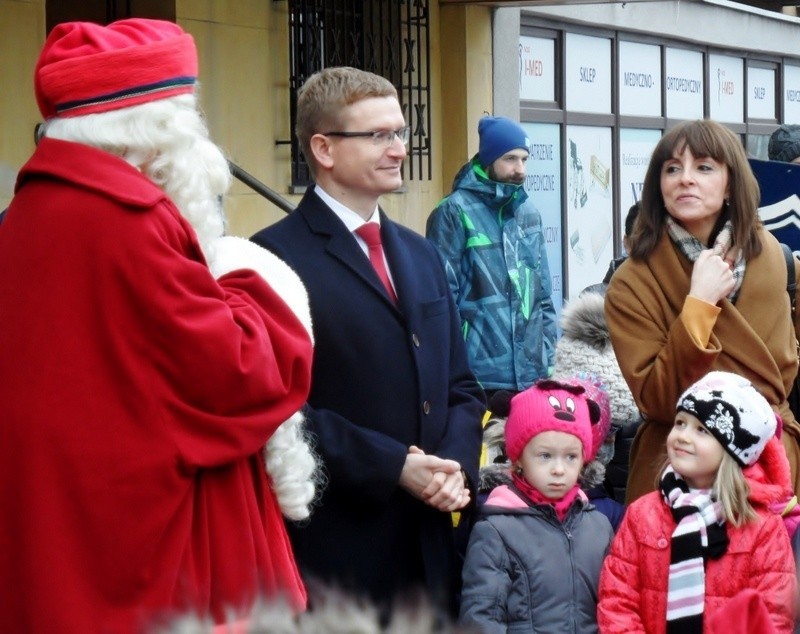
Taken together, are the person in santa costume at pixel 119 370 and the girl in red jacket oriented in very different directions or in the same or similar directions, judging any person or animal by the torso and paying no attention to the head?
very different directions

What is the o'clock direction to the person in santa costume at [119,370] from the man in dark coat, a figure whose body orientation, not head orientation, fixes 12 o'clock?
The person in santa costume is roughly at 2 o'clock from the man in dark coat.

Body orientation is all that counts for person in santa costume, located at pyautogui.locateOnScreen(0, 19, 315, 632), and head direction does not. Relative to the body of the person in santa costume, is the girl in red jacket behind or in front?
in front

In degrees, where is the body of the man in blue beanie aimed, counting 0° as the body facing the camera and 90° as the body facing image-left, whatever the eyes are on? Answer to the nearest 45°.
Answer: approximately 315°

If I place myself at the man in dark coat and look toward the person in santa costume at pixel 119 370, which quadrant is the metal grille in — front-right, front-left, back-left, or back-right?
back-right

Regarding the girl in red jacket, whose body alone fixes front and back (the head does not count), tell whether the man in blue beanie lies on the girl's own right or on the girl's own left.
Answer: on the girl's own right

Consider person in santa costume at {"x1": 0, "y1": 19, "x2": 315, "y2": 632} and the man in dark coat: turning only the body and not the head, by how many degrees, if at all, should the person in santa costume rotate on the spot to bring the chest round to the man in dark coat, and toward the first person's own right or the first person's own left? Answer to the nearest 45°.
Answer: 0° — they already face them

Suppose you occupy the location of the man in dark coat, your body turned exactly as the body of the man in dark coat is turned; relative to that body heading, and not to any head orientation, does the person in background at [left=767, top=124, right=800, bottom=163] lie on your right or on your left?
on your left

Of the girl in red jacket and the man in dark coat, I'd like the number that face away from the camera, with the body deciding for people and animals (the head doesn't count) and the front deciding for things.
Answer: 0

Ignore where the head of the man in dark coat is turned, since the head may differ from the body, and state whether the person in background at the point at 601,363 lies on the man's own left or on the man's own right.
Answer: on the man's own left

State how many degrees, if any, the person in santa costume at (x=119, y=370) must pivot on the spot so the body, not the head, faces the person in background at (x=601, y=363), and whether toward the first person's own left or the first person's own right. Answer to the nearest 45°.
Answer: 0° — they already face them

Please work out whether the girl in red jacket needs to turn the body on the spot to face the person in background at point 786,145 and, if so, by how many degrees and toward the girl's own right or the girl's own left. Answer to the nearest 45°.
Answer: approximately 135° to the girl's own right
